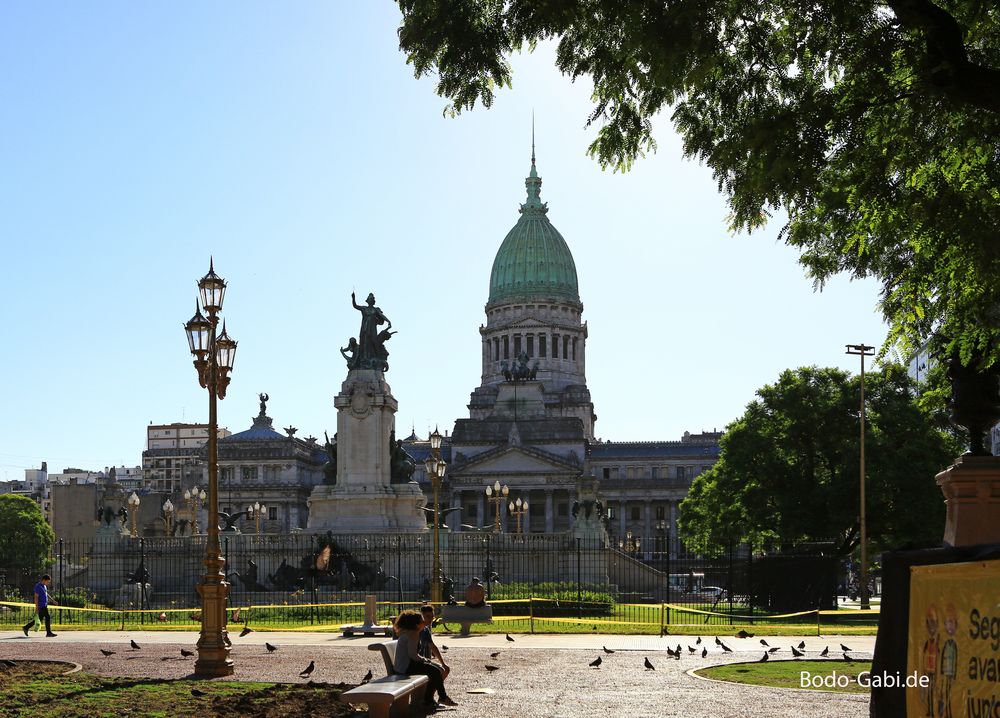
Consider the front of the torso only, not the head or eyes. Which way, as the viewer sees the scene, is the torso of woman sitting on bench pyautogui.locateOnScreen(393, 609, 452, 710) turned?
to the viewer's right

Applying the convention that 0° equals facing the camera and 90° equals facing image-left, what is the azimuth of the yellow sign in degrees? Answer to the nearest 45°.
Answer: approximately 0°

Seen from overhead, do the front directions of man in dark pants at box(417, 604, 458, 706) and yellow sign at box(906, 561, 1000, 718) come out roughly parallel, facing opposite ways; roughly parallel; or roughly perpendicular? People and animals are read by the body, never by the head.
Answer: roughly perpendicular

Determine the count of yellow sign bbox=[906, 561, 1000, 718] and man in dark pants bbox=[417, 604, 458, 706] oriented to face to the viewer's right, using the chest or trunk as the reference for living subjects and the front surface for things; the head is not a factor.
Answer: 1

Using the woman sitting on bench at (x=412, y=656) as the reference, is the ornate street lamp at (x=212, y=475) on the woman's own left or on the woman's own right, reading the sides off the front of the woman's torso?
on the woman's own left

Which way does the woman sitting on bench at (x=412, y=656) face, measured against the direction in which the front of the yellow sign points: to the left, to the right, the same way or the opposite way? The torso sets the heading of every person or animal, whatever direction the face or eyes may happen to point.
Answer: to the left

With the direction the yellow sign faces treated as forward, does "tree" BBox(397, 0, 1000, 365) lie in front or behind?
behind

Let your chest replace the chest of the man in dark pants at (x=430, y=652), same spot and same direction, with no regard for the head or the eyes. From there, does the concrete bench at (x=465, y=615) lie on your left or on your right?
on your left
